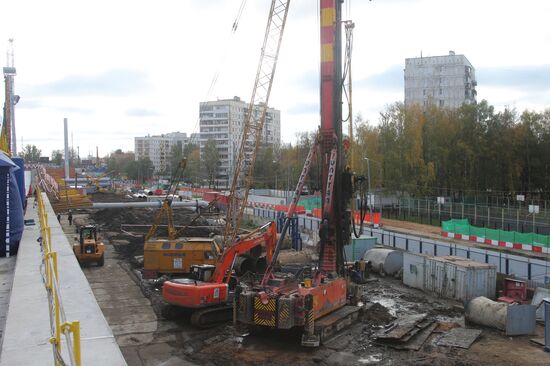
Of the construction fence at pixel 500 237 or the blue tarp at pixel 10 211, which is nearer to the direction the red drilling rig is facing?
the construction fence

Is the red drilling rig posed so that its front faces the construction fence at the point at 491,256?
yes

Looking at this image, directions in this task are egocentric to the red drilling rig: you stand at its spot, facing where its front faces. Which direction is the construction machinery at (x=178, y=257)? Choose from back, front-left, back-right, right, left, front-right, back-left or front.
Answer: left

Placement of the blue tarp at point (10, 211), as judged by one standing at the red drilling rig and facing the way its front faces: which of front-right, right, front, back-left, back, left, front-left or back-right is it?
back

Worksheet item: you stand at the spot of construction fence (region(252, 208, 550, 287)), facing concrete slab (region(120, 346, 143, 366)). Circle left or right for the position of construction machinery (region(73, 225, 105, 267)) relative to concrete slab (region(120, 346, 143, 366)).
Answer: right

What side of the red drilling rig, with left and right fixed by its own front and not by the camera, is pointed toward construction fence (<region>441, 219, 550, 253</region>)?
front

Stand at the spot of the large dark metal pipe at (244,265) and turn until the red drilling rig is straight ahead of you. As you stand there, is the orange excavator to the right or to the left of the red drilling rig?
right

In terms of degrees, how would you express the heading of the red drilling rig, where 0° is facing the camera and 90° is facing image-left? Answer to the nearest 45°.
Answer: approximately 225°

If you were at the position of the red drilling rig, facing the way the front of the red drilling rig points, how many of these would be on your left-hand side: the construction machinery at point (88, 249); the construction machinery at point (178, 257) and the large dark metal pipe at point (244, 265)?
3

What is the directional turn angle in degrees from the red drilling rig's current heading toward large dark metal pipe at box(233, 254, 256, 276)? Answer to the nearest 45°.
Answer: approximately 90° to its left

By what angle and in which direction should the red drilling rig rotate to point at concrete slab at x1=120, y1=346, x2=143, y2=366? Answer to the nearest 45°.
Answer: approximately 180°

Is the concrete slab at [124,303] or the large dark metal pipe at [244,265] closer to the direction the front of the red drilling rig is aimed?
the large dark metal pipe

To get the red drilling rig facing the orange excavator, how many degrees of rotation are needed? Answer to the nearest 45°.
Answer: approximately 135° to its left

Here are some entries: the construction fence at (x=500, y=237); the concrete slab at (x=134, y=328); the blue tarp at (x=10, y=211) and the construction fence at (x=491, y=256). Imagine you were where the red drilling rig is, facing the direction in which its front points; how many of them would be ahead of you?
2
